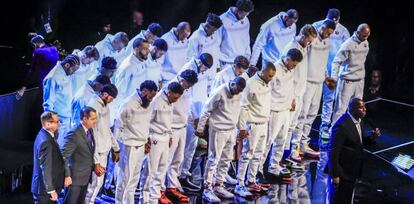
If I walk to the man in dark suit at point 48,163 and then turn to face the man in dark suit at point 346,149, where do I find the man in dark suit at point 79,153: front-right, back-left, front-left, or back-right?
front-left

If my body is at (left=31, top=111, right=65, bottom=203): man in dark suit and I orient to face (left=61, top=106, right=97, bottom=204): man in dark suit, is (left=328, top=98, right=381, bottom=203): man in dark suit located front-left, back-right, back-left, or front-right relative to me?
front-right

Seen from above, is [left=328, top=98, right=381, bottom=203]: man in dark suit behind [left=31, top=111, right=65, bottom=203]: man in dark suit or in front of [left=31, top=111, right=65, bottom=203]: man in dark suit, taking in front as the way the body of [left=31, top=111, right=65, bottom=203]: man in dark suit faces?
in front
